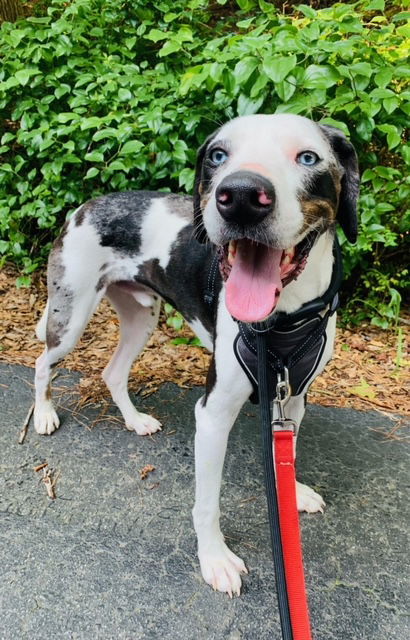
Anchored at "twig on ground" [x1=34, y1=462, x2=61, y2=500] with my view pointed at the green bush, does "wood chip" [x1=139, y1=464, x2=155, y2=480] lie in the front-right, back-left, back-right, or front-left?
front-right

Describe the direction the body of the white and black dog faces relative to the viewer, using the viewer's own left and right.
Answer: facing the viewer and to the right of the viewer

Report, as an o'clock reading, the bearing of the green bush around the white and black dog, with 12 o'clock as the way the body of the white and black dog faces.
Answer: The green bush is roughly at 7 o'clock from the white and black dog.
